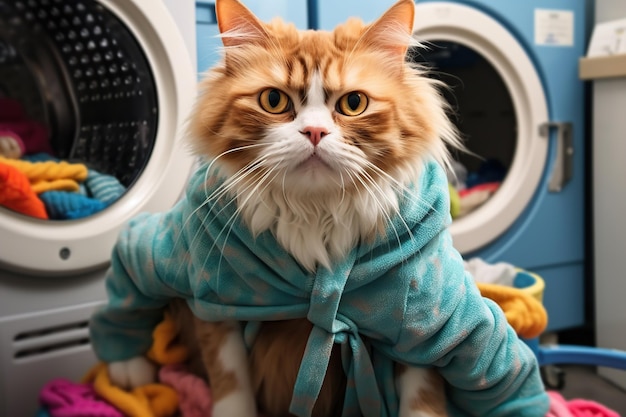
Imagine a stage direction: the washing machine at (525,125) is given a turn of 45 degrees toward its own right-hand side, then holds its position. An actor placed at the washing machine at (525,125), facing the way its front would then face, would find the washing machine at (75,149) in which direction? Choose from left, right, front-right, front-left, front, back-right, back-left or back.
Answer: front

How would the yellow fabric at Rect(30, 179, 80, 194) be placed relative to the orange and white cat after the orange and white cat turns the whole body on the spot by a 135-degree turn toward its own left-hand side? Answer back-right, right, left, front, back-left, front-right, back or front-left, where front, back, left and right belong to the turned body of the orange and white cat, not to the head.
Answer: left

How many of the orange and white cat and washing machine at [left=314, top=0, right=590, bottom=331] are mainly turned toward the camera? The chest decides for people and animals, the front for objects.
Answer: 2

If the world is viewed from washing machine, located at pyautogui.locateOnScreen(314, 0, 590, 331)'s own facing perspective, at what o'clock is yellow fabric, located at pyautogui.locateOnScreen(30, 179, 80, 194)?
The yellow fabric is roughly at 2 o'clock from the washing machine.

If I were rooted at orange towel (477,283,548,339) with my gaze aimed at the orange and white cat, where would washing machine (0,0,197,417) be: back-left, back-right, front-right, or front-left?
front-right

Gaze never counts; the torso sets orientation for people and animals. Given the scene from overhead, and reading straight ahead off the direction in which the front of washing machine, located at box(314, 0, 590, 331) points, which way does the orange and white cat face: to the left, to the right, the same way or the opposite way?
the same way

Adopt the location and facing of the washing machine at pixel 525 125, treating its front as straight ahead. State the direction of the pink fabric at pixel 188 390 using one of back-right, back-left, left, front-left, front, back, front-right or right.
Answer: front-right

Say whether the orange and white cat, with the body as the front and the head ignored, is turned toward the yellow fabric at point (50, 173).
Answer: no

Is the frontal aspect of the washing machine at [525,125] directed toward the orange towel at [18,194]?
no

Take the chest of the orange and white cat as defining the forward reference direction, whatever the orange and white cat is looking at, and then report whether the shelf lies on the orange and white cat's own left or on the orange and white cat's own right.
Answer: on the orange and white cat's own left

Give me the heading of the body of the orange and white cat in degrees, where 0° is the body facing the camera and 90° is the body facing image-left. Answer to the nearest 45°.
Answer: approximately 0°

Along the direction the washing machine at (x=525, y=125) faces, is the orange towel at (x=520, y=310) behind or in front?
in front
